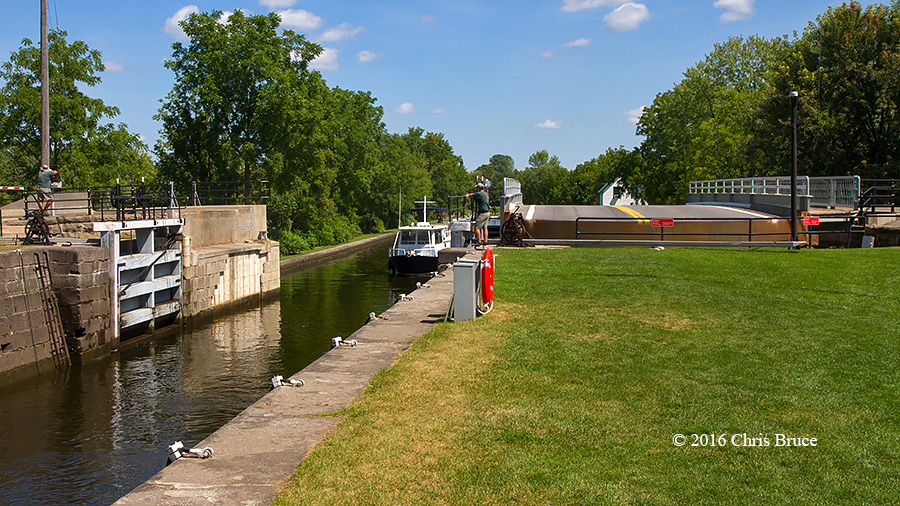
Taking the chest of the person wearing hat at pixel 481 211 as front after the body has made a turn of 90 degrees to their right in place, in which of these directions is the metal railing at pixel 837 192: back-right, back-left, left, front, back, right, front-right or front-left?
front-right

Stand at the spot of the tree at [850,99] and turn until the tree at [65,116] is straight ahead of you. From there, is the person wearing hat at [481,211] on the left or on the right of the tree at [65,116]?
left

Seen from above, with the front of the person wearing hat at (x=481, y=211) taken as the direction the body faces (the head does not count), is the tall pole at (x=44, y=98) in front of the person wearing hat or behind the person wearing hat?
in front

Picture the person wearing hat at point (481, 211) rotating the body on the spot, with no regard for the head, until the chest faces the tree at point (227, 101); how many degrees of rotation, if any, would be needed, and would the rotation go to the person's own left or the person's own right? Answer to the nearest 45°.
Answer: approximately 45° to the person's own right

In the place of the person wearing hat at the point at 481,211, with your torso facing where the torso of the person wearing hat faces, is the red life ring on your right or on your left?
on your left

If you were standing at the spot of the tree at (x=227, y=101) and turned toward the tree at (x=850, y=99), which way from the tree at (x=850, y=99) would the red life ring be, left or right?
right

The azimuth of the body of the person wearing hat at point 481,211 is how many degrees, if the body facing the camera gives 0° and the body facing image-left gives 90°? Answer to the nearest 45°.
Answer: approximately 90°

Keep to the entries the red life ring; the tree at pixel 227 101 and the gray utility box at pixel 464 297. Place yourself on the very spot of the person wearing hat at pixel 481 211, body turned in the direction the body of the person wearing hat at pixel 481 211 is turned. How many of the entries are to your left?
2

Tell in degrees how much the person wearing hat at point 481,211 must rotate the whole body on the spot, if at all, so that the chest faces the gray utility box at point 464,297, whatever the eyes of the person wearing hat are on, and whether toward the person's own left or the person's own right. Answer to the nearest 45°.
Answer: approximately 90° to the person's own left

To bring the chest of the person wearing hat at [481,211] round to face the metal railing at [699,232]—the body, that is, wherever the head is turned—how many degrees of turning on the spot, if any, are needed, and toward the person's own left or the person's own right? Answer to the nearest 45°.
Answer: approximately 135° to the person's own right

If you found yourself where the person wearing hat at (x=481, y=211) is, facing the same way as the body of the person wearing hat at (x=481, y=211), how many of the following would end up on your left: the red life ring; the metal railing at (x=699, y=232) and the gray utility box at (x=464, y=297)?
2

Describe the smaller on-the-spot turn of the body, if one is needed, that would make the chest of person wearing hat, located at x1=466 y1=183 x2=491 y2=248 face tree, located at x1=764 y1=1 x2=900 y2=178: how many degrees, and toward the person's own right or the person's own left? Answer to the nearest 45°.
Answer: approximately 135° to the person's own right
